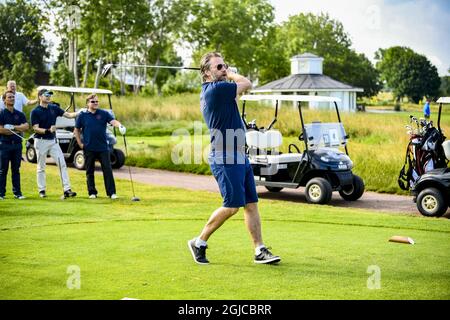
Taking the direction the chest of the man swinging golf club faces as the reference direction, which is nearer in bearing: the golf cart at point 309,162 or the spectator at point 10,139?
the golf cart

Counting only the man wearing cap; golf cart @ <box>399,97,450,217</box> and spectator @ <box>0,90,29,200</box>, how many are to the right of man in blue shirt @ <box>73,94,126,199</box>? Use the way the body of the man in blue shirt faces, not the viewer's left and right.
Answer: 2

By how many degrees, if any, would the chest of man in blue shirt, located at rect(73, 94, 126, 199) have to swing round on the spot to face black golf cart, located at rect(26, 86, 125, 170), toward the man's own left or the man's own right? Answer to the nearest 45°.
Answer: approximately 180°

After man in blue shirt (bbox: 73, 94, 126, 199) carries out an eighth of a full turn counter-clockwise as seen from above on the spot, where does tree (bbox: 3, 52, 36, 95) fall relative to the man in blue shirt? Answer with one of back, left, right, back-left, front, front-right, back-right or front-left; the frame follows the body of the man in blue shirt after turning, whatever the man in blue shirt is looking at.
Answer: back-left

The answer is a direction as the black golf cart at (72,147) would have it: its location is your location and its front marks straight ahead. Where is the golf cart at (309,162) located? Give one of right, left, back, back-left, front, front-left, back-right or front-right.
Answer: front

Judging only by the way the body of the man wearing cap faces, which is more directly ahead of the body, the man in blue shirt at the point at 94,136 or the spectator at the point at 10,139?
the man in blue shirt

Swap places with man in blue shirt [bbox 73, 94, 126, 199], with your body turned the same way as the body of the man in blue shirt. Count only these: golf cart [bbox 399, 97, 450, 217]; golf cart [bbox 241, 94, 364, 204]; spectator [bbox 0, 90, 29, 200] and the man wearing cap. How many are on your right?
2

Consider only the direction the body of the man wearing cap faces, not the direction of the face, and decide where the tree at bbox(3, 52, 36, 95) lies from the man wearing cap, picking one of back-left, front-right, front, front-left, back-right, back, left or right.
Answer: back-left

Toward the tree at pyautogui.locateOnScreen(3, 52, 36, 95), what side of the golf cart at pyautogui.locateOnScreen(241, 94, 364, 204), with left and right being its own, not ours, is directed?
back

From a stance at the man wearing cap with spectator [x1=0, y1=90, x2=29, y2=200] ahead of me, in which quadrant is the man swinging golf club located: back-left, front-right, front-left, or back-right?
back-left

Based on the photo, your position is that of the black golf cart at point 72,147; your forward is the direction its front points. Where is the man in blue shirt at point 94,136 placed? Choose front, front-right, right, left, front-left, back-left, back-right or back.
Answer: front-right

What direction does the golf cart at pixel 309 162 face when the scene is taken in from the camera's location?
facing the viewer and to the right of the viewer

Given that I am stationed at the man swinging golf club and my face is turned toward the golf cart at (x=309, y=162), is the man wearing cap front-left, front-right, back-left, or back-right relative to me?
front-left

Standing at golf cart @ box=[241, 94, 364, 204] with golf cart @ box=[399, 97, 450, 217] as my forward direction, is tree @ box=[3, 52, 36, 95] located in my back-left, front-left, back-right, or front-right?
back-left
